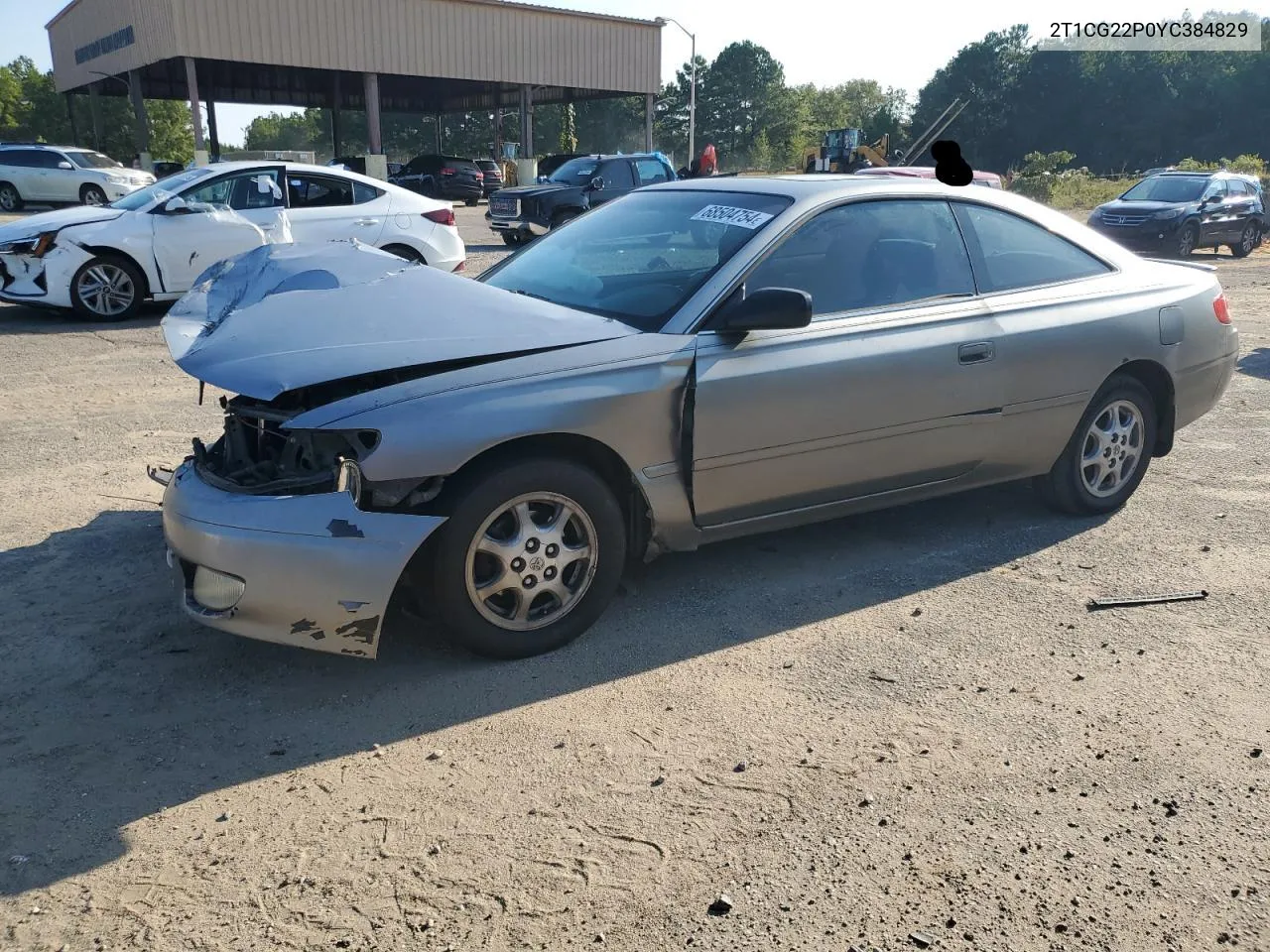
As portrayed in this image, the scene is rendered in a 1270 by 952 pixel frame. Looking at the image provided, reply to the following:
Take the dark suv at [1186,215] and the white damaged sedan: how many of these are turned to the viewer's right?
0

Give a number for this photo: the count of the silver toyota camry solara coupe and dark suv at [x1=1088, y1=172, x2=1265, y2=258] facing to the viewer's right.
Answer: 0

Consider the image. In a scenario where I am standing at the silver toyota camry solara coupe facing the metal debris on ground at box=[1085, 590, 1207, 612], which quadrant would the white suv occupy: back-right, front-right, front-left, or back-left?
back-left

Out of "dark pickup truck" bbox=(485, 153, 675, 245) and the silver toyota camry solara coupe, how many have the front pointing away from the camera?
0

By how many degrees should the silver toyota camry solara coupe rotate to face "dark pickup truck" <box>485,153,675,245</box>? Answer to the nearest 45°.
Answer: approximately 135° to its right

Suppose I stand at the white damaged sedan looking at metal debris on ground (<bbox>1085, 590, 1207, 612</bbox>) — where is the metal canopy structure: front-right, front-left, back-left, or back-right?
back-left

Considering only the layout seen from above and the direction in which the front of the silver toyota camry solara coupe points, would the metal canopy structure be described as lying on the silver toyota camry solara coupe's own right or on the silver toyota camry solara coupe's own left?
on the silver toyota camry solara coupe's own right

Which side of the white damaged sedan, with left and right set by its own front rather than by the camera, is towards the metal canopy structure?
right

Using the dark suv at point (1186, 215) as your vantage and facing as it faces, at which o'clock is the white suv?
The white suv is roughly at 1 o'clock from the dark suv.

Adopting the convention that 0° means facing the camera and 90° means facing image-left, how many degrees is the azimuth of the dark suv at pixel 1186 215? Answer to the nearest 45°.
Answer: approximately 45°

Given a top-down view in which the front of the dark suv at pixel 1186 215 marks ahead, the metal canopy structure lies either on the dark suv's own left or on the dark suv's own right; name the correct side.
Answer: on the dark suv's own right

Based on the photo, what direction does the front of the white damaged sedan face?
to the viewer's left

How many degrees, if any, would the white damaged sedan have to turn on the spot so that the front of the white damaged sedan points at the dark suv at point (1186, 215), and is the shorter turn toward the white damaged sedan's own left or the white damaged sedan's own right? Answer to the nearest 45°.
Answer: approximately 180°

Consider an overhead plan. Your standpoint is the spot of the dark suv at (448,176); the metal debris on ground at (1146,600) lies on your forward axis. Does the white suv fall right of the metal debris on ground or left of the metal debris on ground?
right

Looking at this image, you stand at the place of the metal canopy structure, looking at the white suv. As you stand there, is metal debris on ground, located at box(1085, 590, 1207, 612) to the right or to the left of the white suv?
left
